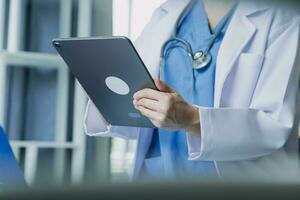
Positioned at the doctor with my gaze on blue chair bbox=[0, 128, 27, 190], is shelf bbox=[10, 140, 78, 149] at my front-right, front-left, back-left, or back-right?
front-right

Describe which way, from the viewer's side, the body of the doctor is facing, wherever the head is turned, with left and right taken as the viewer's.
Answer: facing the viewer and to the left of the viewer
